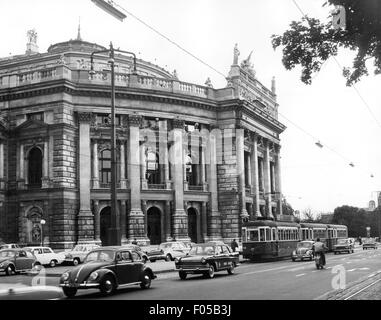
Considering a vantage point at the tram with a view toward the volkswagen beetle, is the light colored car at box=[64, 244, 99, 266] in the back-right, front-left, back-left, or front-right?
front-right

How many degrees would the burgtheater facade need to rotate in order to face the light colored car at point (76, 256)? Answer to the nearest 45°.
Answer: approximately 45° to its right

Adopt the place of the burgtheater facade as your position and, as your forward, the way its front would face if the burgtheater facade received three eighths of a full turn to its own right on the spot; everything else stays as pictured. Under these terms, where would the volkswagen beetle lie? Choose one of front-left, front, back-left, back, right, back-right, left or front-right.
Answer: left

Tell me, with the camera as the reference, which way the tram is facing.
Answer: facing the viewer and to the left of the viewer

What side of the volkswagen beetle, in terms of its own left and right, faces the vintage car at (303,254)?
back

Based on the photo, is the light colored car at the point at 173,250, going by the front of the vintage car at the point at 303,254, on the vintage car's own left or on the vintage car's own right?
on the vintage car's own right

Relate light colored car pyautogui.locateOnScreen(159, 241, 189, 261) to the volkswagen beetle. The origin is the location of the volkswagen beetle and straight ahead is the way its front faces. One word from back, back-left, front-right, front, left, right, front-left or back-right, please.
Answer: back-right

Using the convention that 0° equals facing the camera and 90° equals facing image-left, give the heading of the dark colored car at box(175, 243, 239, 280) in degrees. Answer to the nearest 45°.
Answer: approximately 45°

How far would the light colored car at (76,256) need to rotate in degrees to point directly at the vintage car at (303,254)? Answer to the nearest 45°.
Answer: approximately 135° to its left

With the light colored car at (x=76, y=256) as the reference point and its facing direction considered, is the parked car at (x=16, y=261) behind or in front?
in front

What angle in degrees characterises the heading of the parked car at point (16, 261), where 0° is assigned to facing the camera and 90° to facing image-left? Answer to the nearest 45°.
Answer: approximately 45°

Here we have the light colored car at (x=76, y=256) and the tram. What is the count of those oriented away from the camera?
0

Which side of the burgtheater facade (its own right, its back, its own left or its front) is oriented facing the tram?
front
